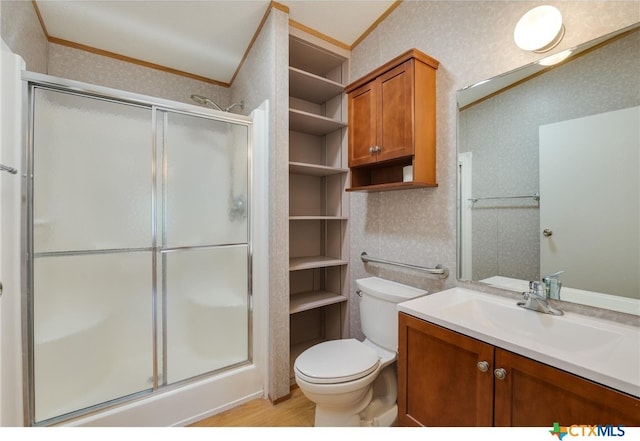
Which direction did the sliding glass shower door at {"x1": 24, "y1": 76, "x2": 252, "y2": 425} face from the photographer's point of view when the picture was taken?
facing the viewer and to the right of the viewer

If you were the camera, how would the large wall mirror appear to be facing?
facing the viewer and to the left of the viewer

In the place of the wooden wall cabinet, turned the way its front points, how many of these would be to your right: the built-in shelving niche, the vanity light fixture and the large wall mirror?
1

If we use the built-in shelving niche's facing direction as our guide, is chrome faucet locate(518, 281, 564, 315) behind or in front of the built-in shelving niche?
in front

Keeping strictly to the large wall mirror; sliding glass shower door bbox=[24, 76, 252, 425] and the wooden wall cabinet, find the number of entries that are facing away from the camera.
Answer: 0

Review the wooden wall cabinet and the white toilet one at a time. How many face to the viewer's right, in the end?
0

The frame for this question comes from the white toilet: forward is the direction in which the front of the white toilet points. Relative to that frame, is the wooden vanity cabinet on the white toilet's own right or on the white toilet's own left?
on the white toilet's own left

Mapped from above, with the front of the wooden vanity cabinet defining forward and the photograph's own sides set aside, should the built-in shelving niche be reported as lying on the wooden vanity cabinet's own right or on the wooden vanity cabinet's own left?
on the wooden vanity cabinet's own right
